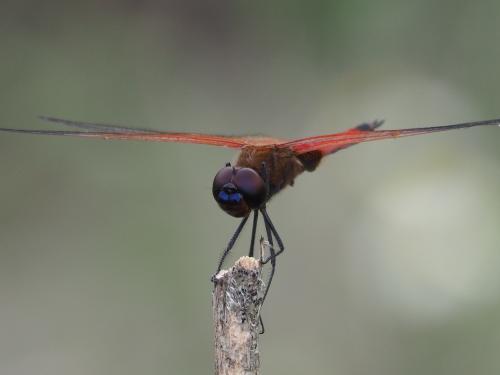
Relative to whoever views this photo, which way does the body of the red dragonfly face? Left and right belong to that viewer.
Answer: facing the viewer and to the left of the viewer
